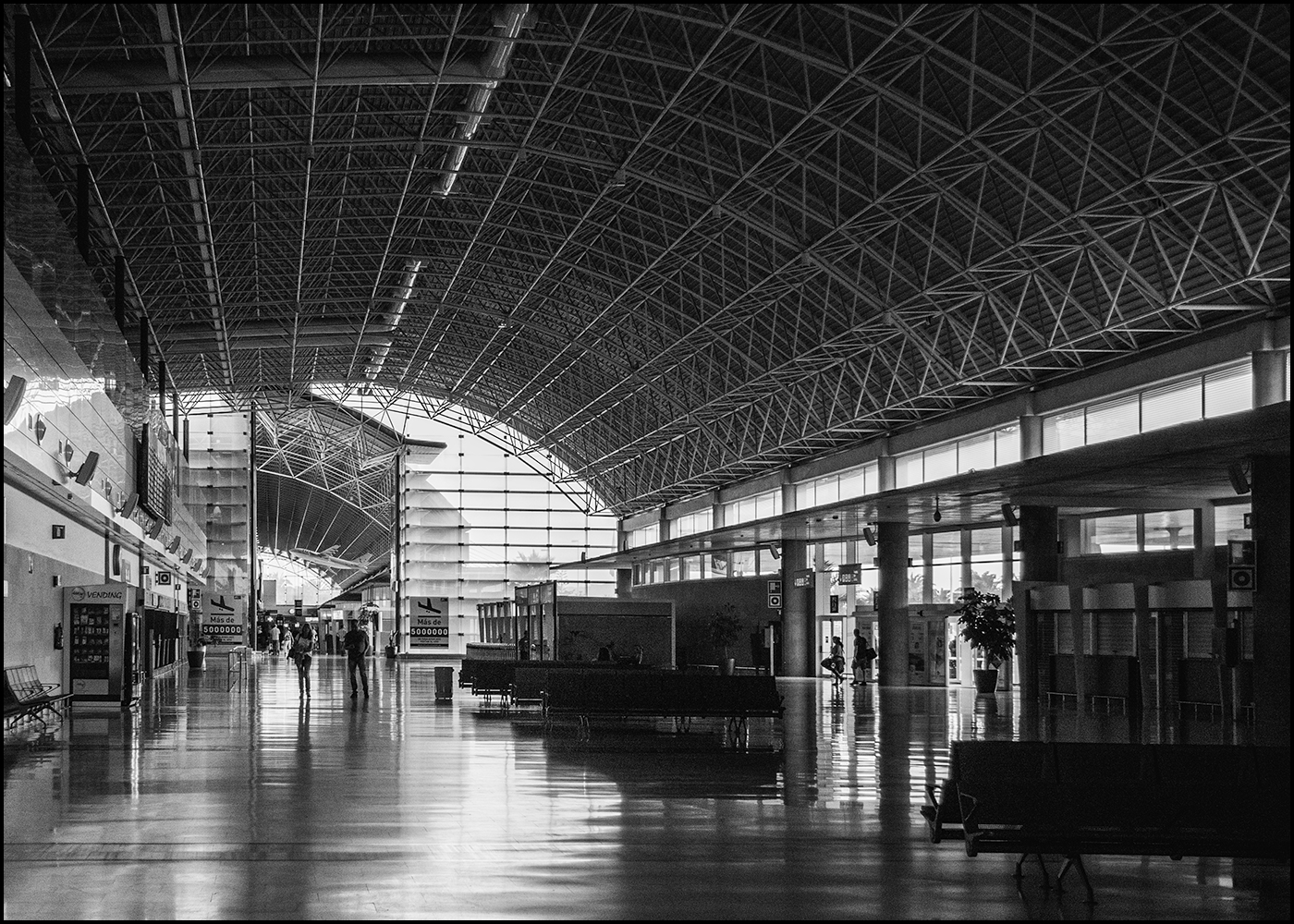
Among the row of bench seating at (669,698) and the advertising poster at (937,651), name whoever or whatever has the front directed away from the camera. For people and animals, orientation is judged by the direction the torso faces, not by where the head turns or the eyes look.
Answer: the row of bench seating

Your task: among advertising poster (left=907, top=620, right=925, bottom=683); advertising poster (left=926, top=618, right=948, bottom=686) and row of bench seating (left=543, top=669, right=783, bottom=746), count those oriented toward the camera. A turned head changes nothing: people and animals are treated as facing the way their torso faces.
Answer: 2

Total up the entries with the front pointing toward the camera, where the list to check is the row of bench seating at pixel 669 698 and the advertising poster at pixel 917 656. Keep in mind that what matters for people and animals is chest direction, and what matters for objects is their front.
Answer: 1

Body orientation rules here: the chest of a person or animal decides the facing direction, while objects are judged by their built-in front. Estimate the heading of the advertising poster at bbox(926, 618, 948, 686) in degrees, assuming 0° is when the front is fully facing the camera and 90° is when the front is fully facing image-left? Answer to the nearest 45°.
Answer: approximately 0°

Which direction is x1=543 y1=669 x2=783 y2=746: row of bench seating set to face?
away from the camera

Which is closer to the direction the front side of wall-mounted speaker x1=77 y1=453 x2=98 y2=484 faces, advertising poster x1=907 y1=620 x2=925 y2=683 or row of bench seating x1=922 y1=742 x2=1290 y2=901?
the row of bench seating
